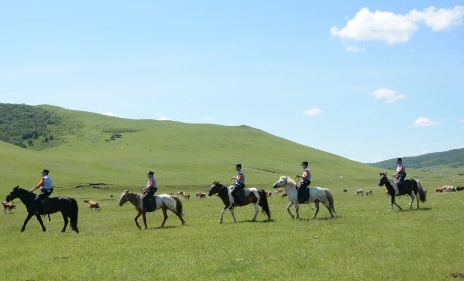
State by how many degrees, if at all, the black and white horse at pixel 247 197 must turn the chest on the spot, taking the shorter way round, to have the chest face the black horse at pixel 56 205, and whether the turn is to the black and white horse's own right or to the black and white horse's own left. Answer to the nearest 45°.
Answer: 0° — it already faces it

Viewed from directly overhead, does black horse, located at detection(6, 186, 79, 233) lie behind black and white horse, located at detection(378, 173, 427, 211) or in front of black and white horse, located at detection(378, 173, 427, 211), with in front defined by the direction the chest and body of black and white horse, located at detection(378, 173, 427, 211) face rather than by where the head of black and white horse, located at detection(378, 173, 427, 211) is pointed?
in front

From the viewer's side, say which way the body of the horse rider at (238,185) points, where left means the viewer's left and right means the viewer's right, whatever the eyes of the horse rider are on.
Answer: facing to the left of the viewer

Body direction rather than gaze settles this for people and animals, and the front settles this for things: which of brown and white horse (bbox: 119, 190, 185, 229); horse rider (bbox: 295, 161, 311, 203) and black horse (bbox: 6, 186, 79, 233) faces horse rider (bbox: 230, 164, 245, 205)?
horse rider (bbox: 295, 161, 311, 203)

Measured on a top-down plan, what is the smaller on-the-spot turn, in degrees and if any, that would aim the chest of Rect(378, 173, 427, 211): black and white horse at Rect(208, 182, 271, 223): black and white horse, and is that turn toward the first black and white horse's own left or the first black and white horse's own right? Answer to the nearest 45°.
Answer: approximately 45° to the first black and white horse's own left

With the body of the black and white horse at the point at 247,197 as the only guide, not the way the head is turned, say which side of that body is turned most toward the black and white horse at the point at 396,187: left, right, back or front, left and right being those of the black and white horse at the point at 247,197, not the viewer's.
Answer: back

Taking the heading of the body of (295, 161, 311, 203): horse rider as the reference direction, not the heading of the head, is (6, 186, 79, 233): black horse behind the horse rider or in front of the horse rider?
in front

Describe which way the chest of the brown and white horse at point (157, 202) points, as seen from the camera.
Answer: to the viewer's left

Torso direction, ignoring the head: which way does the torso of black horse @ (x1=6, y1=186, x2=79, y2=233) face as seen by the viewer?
to the viewer's left

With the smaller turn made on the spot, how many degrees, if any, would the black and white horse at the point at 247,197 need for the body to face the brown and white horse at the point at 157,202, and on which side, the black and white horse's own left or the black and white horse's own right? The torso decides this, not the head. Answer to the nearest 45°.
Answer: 0° — it already faces it

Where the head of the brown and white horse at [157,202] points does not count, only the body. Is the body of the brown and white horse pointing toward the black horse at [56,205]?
yes

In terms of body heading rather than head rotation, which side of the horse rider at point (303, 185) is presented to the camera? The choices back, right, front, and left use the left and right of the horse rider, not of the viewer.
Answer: left
